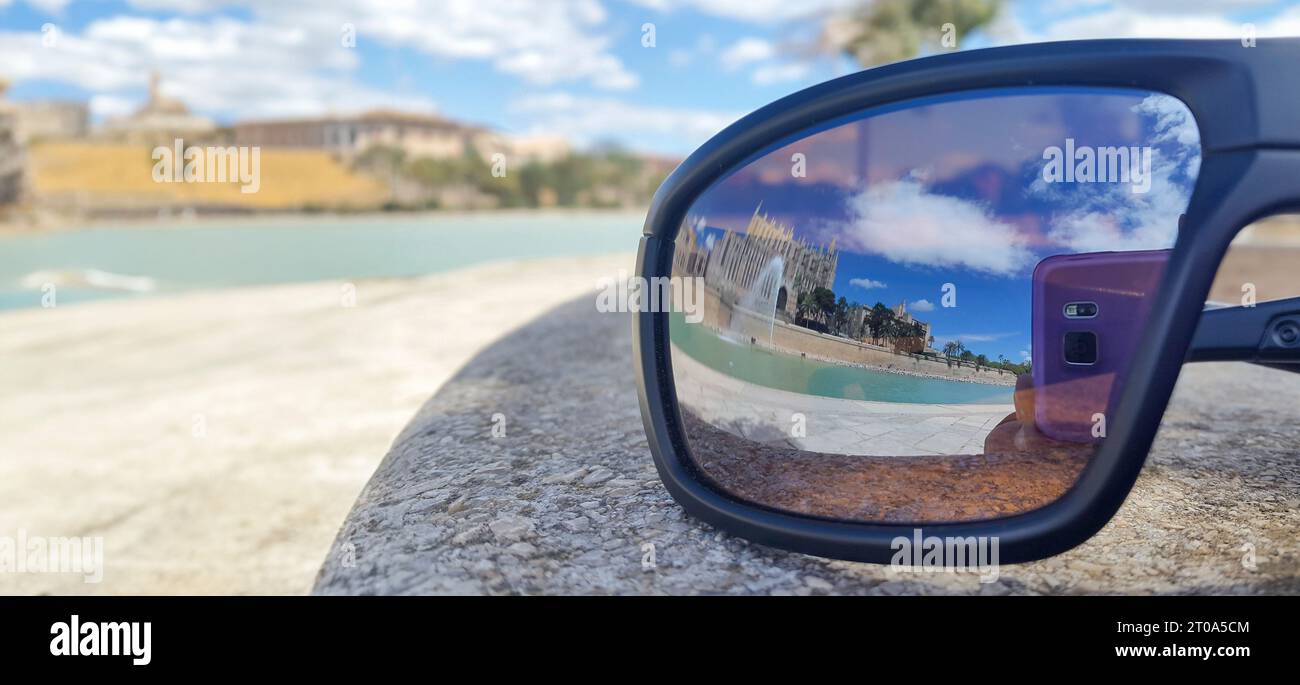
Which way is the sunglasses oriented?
toward the camera

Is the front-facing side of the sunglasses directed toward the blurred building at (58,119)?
no

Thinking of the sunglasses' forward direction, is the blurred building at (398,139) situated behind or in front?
behind

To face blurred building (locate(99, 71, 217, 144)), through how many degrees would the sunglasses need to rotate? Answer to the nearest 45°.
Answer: approximately 135° to its right

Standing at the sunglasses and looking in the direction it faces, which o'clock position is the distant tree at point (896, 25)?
The distant tree is roughly at 6 o'clock from the sunglasses.
